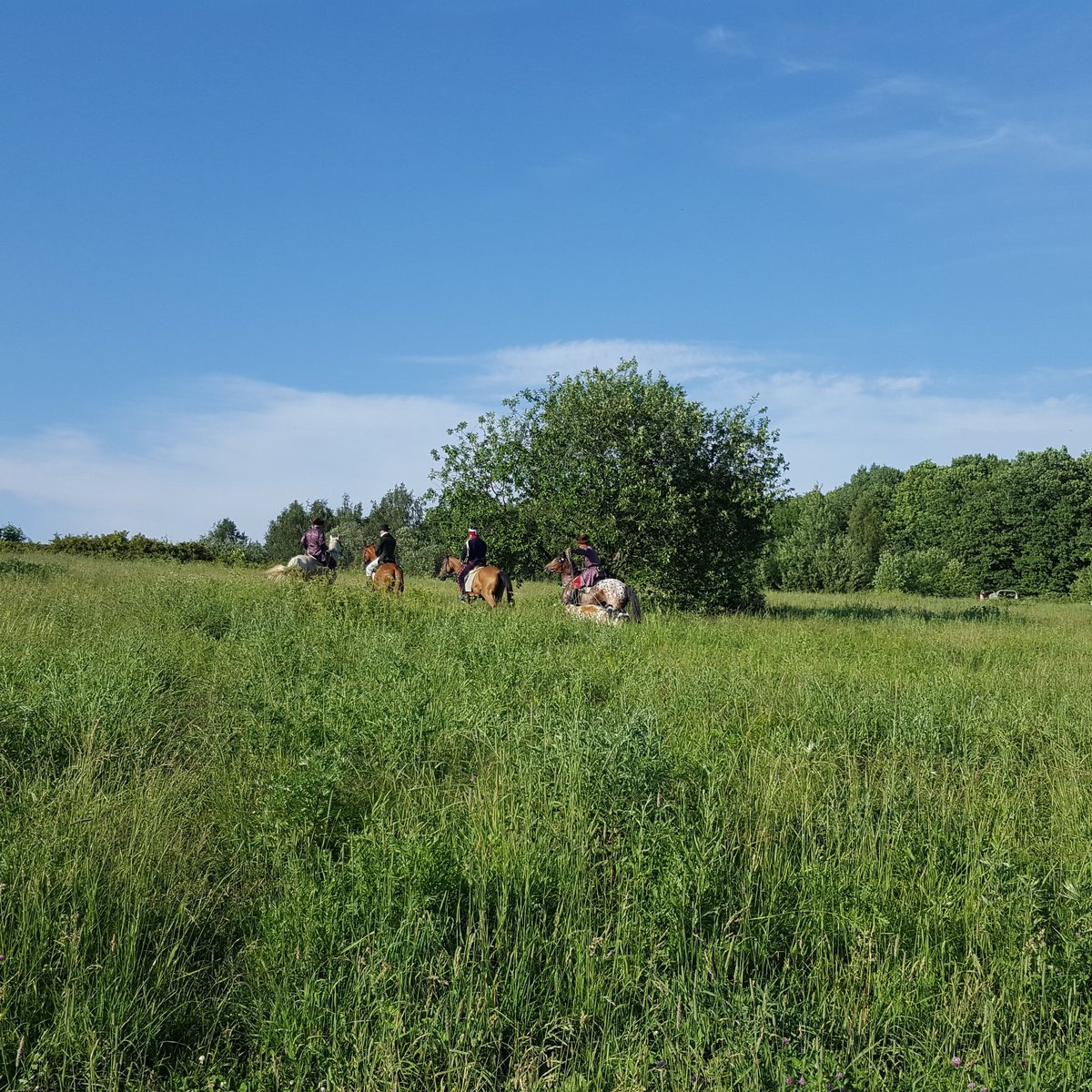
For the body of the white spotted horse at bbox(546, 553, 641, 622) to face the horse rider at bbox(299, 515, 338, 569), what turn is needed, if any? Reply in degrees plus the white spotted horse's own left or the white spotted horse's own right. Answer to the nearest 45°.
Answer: approximately 45° to the white spotted horse's own right

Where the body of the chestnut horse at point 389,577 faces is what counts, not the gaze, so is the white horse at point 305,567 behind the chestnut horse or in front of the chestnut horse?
in front

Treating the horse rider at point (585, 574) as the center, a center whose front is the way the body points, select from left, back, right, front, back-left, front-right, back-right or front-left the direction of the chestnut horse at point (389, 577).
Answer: front-right

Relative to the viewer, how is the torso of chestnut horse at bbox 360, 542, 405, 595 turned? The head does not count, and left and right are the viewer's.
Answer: facing away from the viewer and to the left of the viewer

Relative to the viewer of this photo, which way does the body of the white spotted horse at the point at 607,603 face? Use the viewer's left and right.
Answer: facing to the left of the viewer

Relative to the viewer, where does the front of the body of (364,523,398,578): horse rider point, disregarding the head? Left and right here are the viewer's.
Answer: facing away from the viewer and to the left of the viewer

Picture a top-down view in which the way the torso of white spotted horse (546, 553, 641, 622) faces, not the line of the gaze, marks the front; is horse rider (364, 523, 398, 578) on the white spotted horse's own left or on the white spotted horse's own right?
on the white spotted horse's own right

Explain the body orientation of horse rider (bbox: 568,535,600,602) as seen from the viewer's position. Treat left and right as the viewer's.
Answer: facing to the left of the viewer

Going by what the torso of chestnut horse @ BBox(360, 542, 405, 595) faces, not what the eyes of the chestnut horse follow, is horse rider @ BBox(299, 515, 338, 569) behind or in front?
in front
